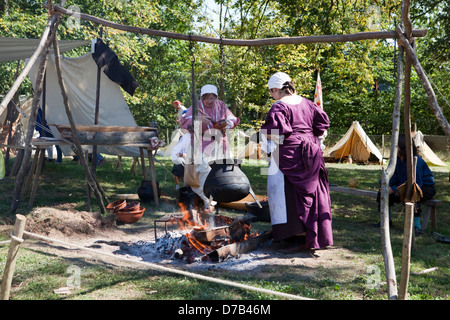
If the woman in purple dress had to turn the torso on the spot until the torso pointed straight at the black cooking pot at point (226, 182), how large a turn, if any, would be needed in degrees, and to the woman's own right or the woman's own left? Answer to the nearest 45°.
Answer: approximately 45° to the woman's own left

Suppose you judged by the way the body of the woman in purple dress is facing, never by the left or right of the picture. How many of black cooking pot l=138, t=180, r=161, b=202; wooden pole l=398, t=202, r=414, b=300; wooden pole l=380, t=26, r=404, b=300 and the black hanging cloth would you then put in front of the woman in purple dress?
2

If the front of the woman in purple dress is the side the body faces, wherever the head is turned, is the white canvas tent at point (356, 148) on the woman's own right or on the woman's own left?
on the woman's own right

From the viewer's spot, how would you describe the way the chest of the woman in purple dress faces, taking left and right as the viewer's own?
facing away from the viewer and to the left of the viewer

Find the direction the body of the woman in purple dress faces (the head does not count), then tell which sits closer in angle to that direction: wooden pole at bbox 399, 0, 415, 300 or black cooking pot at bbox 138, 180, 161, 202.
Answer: the black cooking pot

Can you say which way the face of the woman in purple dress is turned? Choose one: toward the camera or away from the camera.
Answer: away from the camera

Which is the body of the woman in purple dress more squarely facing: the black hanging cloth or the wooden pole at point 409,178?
the black hanging cloth

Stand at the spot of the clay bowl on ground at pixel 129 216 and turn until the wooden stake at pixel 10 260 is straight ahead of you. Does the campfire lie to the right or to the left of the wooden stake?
left

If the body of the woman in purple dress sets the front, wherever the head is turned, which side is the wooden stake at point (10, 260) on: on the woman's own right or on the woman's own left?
on the woman's own left

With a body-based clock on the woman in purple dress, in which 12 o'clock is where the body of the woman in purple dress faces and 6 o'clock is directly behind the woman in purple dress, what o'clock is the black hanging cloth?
The black hanging cloth is roughly at 12 o'clock from the woman in purple dress.

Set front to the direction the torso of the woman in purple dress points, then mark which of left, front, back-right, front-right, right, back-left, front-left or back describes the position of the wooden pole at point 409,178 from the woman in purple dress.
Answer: back

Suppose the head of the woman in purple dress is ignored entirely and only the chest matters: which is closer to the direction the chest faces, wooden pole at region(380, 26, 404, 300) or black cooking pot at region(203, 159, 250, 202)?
the black cooking pot

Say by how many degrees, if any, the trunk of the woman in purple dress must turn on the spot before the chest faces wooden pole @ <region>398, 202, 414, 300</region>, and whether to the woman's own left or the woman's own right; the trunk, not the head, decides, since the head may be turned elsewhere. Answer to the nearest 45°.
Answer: approximately 135° to the woman's own left
